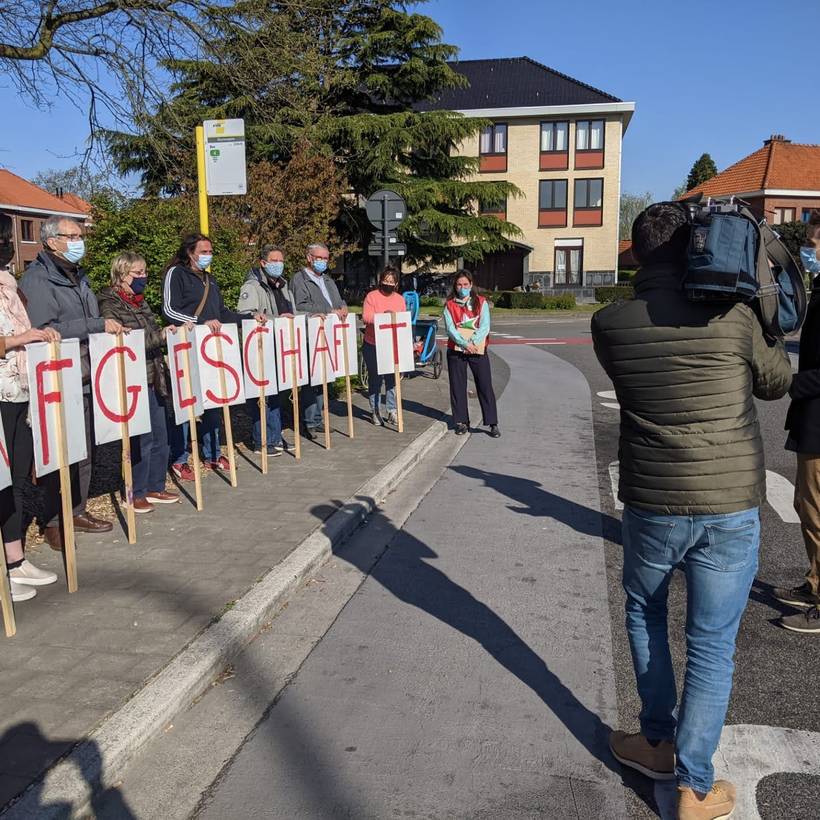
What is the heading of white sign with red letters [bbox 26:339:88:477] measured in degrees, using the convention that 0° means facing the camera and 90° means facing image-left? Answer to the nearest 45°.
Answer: approximately 315°

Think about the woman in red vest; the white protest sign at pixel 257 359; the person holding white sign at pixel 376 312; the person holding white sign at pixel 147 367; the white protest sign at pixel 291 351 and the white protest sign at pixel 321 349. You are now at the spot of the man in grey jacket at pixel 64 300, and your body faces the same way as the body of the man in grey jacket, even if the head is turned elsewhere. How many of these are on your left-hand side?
6

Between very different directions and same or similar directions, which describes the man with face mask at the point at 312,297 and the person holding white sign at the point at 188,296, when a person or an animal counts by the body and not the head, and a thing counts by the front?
same or similar directions

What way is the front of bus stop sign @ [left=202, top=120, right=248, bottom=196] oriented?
toward the camera

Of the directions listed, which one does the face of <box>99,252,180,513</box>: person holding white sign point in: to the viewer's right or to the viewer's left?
to the viewer's right

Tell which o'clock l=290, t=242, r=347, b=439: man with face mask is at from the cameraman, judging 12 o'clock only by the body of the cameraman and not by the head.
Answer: The man with face mask is roughly at 11 o'clock from the cameraman.

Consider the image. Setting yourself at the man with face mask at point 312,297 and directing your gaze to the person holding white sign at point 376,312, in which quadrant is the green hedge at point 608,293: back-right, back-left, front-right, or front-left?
front-left

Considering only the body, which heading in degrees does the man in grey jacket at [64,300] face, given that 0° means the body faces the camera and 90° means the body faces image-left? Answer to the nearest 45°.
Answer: approximately 315°

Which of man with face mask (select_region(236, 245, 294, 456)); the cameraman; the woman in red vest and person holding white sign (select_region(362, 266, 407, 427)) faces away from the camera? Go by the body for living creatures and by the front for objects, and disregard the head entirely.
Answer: the cameraman

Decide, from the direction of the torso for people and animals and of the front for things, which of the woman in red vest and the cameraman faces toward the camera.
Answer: the woman in red vest

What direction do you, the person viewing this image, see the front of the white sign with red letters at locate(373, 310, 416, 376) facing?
facing the viewer

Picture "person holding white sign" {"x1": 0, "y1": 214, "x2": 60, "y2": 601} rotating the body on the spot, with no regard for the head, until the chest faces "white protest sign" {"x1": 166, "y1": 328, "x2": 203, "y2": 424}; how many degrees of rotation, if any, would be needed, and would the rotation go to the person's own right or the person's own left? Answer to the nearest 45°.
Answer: approximately 45° to the person's own left

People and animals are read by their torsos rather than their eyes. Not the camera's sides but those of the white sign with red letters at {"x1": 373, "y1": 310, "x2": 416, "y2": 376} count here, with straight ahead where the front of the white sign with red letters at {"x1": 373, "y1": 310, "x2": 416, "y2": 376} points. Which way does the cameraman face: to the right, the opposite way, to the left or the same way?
the opposite way

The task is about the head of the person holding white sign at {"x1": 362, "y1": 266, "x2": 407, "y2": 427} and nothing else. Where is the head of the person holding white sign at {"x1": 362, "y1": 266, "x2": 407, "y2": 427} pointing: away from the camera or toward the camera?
toward the camera

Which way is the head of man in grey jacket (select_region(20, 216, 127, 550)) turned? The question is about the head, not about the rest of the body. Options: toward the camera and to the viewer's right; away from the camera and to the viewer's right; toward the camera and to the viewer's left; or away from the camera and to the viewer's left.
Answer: toward the camera and to the viewer's right

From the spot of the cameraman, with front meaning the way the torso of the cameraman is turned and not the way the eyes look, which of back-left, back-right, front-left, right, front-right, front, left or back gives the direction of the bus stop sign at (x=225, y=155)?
front-left
